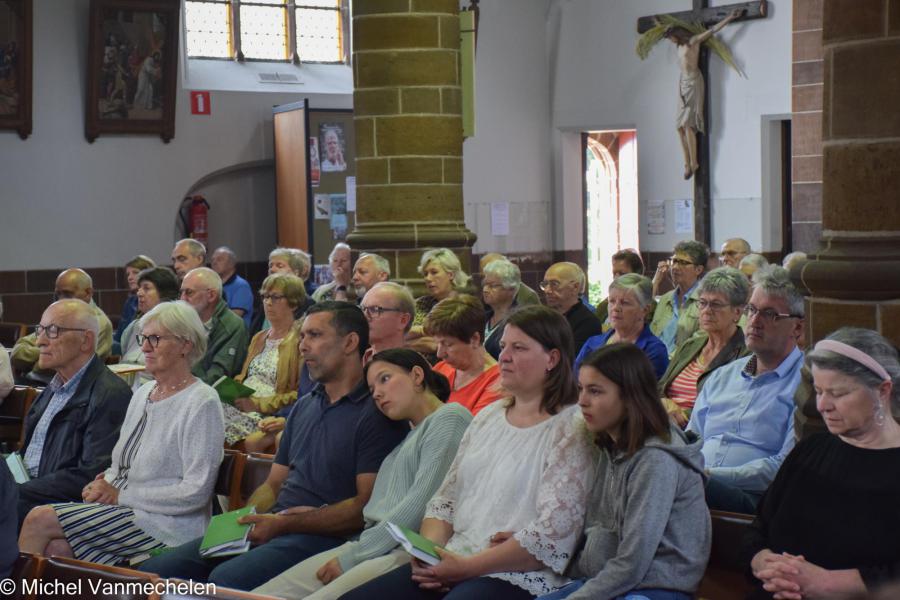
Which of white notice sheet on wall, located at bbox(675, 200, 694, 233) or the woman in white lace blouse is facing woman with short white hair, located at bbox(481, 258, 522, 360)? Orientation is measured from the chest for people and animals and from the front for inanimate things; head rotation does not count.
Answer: the white notice sheet on wall

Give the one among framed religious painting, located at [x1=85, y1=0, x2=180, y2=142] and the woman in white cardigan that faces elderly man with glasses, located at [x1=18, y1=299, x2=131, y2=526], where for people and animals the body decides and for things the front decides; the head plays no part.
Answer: the framed religious painting

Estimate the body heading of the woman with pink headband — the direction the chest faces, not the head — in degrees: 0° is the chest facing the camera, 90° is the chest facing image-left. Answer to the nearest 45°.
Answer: approximately 45°

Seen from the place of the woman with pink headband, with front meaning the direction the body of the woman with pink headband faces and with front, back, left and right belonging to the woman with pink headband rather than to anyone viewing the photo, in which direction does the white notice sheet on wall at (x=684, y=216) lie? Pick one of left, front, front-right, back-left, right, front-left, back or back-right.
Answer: back-right

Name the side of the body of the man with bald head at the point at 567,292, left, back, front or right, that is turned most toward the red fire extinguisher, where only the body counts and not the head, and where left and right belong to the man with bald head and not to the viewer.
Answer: right

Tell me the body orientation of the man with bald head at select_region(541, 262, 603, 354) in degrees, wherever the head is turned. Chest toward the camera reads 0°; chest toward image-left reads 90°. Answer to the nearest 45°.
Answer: approximately 45°

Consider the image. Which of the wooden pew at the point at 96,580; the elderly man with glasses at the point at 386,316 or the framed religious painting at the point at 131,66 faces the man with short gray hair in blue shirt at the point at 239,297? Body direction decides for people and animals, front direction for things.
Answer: the framed religious painting

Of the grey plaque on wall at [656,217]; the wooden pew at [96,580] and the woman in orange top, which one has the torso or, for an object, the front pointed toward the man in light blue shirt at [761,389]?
the grey plaque on wall
